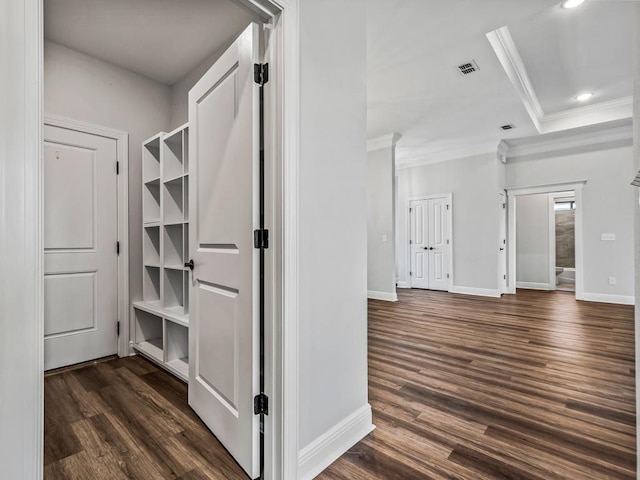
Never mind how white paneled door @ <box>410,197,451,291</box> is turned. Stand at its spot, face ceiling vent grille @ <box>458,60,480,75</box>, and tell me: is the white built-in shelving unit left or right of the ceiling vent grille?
right

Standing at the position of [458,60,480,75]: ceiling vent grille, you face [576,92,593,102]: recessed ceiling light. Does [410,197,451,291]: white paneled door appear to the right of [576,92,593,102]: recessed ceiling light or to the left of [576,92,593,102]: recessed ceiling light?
left

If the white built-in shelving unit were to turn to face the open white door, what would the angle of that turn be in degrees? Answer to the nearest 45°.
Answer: approximately 45° to its left

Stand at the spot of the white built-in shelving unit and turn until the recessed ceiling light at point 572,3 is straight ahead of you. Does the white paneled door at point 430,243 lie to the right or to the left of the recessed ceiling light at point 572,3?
left

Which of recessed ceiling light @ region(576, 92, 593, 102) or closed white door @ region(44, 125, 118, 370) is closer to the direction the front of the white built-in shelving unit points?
the closed white door

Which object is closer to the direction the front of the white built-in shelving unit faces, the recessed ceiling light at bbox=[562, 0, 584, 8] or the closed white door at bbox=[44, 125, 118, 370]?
the closed white door

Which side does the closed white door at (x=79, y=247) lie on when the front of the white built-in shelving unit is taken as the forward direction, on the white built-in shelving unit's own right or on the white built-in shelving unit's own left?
on the white built-in shelving unit's own right

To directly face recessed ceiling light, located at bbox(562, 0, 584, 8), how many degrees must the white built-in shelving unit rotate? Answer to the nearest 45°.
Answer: approximately 90° to its left

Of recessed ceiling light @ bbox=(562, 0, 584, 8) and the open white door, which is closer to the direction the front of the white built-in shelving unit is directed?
the open white door

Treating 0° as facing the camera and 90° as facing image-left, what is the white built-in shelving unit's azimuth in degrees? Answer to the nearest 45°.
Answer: approximately 45°

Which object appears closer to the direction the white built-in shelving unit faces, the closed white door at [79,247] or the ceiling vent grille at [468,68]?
the closed white door
